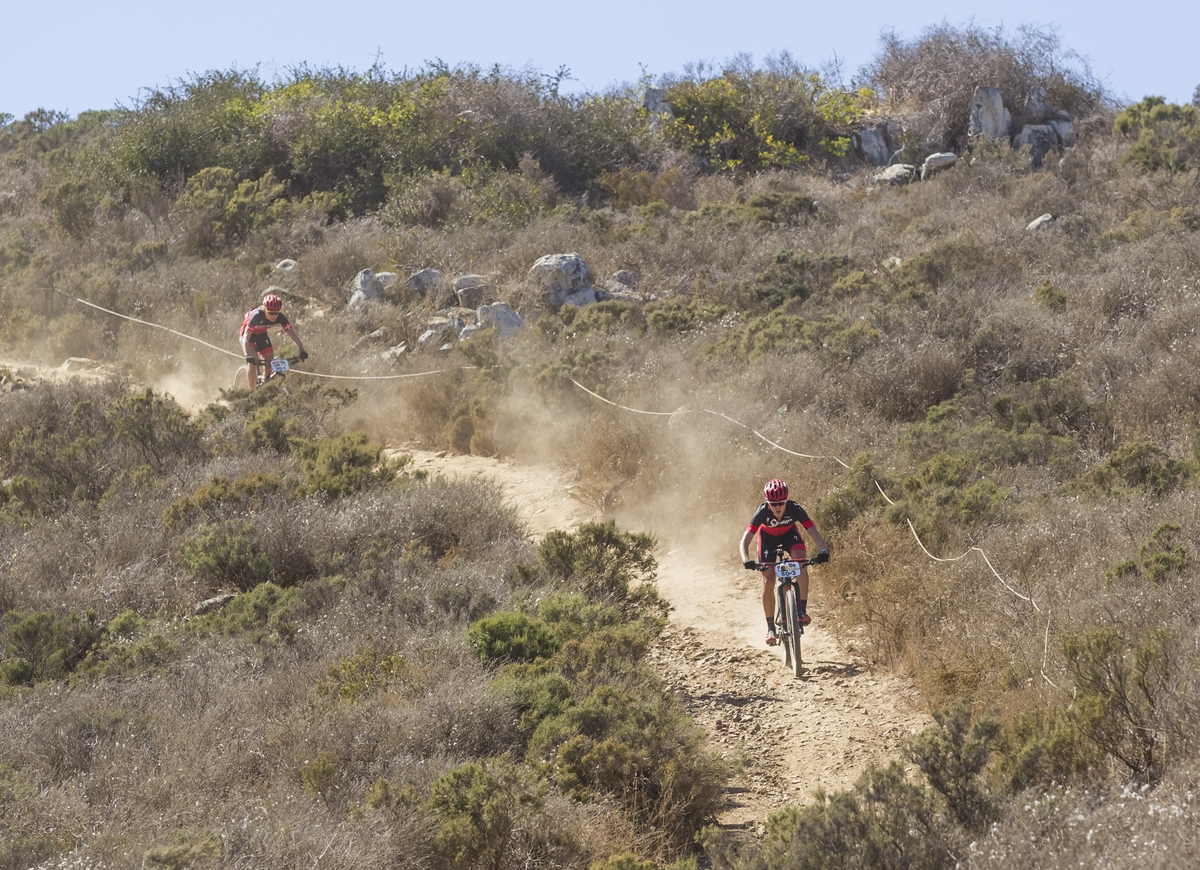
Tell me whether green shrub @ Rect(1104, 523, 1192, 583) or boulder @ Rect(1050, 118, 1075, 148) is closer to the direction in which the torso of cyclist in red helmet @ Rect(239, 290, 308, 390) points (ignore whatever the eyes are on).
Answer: the green shrub

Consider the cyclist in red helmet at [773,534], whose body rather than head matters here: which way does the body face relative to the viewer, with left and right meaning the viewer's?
facing the viewer

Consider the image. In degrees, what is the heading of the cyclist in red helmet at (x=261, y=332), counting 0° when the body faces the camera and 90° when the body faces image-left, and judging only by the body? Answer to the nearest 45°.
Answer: approximately 315°

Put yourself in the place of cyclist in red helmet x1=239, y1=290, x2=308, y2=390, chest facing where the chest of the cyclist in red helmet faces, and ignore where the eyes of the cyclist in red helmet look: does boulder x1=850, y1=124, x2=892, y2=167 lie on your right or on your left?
on your left

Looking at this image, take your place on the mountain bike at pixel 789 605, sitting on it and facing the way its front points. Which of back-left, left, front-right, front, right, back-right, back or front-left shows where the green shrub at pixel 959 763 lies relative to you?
front

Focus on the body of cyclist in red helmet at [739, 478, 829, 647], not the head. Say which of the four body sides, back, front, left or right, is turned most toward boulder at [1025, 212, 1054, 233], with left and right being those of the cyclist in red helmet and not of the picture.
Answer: back

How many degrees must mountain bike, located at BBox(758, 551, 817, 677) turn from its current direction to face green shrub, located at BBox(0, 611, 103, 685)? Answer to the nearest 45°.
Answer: approximately 90° to its right

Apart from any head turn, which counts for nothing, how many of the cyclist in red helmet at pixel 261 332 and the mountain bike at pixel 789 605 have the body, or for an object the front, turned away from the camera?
0

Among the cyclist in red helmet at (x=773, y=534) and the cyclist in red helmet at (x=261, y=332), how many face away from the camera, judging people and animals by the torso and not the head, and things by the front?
0

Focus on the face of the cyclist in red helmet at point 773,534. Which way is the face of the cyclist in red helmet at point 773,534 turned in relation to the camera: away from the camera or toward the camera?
toward the camera

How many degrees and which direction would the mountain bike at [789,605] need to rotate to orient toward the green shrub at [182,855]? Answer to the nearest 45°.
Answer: approximately 45° to its right

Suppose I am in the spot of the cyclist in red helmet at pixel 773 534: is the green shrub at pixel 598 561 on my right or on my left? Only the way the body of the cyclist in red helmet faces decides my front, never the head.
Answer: on my right

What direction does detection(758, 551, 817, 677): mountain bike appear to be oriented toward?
toward the camera

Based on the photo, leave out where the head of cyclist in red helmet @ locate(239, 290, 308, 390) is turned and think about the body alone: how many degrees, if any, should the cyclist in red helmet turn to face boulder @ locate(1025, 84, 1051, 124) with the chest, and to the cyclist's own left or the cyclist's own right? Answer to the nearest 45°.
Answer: approximately 90° to the cyclist's own left

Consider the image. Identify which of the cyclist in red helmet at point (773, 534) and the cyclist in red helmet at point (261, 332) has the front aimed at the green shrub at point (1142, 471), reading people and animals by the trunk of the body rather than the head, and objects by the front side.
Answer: the cyclist in red helmet at point (261, 332)

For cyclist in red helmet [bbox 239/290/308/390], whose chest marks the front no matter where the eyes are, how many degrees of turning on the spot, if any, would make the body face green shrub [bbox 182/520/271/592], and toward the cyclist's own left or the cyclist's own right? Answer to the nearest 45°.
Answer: approximately 45° to the cyclist's own right

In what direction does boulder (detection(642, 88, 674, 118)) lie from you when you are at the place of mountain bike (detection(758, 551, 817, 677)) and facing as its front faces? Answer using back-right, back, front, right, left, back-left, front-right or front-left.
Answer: back
